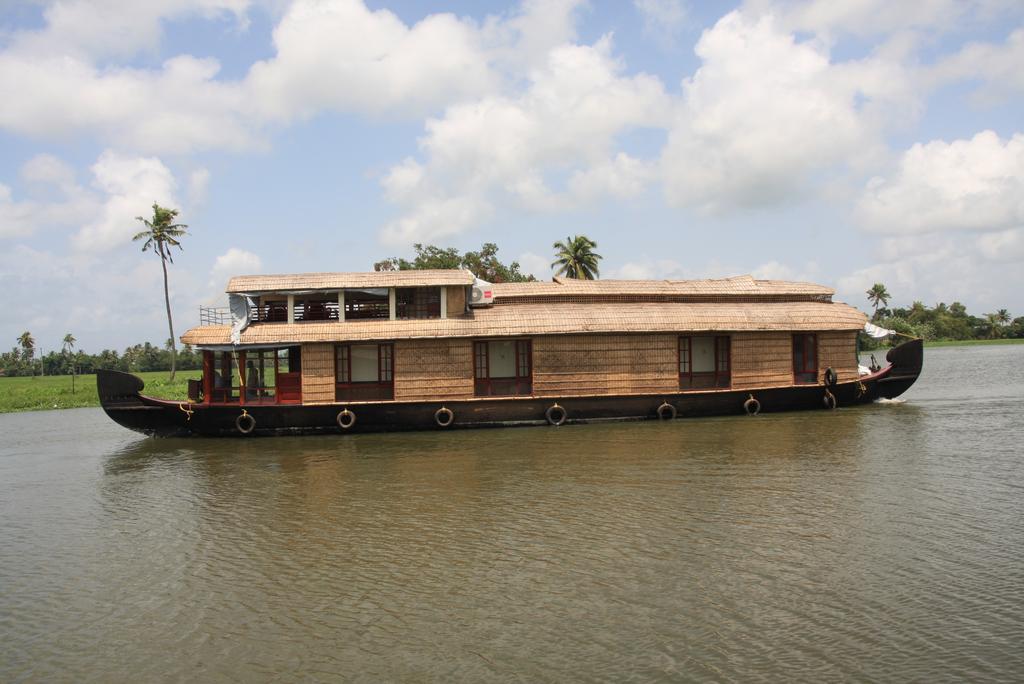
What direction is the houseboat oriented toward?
to the viewer's left
